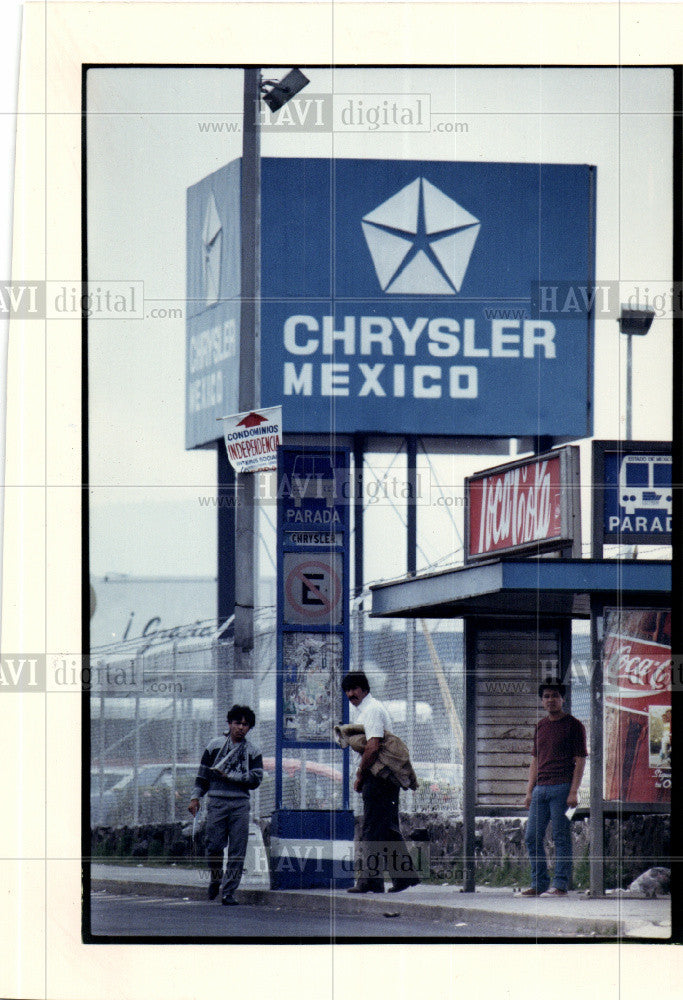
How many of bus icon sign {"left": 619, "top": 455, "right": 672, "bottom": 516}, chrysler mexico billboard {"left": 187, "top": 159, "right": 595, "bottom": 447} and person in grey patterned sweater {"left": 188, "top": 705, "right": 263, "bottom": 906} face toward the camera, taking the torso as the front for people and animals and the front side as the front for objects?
3

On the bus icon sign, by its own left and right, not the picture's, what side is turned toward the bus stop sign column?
right

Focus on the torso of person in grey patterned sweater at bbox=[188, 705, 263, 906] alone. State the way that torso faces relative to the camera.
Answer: toward the camera

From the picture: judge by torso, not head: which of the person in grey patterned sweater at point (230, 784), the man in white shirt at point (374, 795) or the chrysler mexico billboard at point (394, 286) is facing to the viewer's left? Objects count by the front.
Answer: the man in white shirt

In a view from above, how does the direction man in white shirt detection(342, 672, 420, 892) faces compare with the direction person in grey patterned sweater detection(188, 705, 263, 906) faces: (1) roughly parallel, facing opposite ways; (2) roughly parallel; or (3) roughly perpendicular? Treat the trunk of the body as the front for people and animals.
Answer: roughly perpendicular

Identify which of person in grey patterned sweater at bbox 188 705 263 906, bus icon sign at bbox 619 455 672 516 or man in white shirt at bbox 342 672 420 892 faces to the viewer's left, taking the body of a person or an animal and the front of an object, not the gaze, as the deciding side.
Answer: the man in white shirt

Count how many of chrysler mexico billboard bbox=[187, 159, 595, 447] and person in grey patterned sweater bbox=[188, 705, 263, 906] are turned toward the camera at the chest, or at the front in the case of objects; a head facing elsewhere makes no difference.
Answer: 2

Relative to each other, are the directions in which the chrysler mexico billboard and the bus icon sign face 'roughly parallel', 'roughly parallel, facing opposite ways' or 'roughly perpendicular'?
roughly parallel
